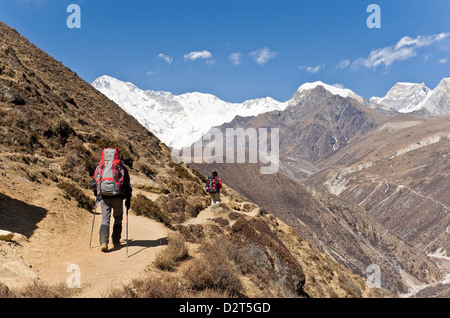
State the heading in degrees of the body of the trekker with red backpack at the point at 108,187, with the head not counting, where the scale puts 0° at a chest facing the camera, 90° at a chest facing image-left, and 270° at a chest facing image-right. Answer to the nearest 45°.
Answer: approximately 180°
